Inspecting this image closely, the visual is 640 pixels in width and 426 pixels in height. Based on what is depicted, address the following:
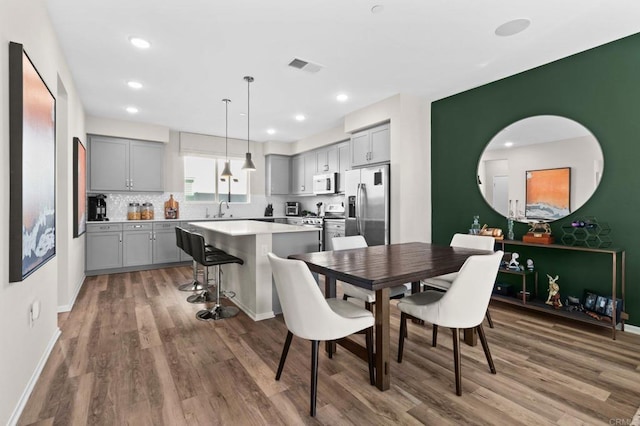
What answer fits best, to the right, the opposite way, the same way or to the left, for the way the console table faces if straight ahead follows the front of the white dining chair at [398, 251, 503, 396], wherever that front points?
to the left

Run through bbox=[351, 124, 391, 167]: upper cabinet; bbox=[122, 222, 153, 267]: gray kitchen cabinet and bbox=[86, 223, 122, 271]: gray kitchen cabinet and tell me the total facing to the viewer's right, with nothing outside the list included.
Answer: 0

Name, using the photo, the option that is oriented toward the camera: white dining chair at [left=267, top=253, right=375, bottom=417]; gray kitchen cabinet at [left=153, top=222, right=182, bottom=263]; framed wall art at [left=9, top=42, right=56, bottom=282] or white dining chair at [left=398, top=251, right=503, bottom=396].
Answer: the gray kitchen cabinet

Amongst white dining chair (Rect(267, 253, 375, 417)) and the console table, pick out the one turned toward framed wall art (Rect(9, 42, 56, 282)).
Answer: the console table

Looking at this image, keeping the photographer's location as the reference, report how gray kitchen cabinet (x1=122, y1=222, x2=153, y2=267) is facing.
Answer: facing the viewer

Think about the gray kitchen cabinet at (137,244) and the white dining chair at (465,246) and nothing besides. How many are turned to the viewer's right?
0

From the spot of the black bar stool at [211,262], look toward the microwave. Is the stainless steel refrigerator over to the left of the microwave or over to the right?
right

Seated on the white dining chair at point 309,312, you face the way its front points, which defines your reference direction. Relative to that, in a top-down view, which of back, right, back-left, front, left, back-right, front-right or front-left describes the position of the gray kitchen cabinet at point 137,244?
left

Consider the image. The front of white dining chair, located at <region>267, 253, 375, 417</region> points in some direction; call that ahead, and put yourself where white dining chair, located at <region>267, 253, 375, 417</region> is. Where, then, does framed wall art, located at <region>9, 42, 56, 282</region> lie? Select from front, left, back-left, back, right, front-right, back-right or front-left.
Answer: back-left

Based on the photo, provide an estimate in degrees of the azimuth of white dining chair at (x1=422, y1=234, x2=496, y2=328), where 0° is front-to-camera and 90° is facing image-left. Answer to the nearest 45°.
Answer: approximately 45°

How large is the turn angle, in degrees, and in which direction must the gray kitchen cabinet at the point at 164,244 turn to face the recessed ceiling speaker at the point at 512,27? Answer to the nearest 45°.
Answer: approximately 45° to its left

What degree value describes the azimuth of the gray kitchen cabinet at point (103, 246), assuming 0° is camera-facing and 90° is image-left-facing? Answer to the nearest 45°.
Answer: approximately 0°

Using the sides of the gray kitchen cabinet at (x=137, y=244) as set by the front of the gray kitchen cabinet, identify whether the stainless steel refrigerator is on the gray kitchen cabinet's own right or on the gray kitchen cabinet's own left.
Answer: on the gray kitchen cabinet's own left

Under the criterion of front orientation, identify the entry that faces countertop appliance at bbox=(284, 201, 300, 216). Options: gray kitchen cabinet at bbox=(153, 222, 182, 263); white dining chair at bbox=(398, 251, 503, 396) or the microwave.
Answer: the white dining chair
